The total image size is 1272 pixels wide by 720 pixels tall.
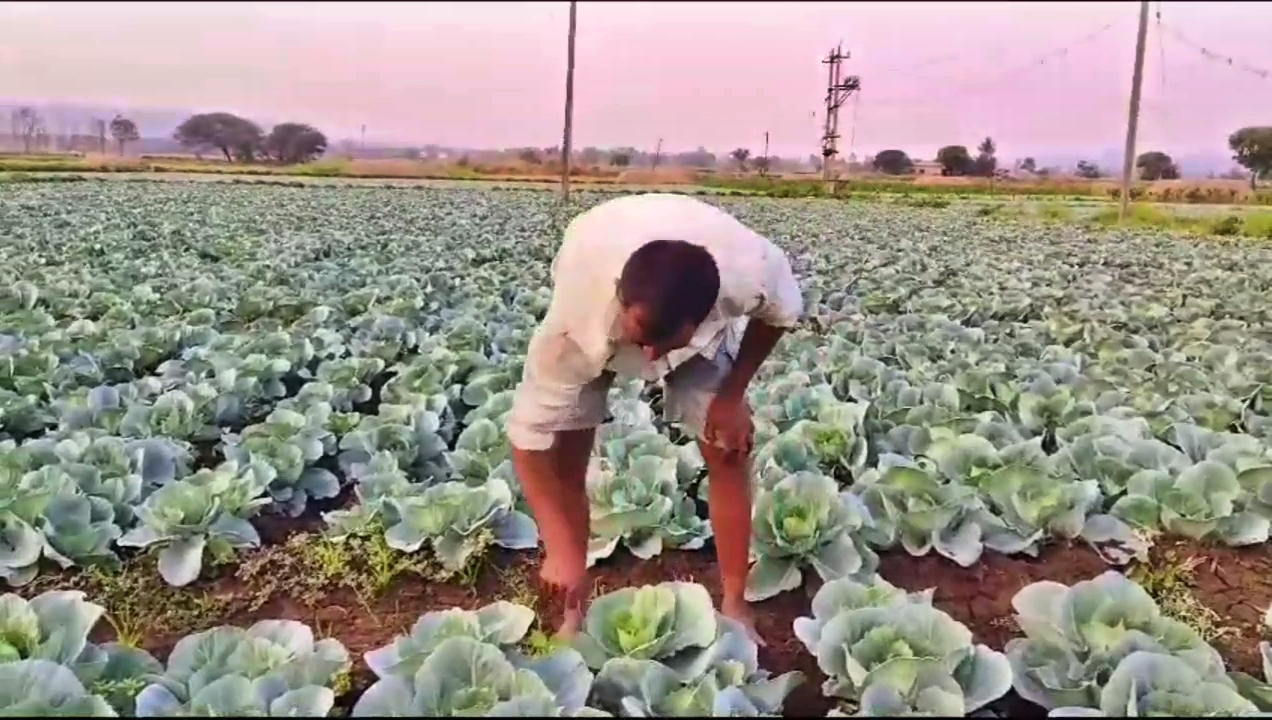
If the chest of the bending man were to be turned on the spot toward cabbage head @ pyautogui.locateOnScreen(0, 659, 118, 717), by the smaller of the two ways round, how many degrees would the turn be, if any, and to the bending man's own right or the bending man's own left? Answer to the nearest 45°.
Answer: approximately 45° to the bending man's own right

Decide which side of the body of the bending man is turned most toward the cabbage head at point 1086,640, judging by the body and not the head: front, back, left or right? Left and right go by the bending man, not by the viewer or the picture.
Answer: left

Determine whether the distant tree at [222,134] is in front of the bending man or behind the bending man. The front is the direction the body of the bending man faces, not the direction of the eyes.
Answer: behind

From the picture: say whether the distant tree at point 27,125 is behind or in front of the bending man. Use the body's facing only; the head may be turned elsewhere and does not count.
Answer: behind

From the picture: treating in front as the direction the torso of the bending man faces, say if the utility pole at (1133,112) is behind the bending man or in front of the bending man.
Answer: behind

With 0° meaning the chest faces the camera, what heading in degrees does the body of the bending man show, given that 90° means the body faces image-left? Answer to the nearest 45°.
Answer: approximately 0°

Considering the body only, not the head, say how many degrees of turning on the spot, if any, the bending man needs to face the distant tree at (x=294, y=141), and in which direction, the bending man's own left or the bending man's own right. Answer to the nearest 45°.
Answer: approximately 180°

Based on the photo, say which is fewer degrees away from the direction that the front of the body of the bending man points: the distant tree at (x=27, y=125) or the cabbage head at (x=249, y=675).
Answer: the cabbage head

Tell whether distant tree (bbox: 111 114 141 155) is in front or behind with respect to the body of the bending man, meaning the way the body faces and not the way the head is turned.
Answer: behind

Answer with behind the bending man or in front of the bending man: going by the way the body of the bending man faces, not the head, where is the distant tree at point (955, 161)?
behind

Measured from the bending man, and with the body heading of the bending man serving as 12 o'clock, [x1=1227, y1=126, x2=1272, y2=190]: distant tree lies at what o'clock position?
The distant tree is roughly at 7 o'clock from the bending man.

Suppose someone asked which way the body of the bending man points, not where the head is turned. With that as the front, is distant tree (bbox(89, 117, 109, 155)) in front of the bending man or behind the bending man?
behind
